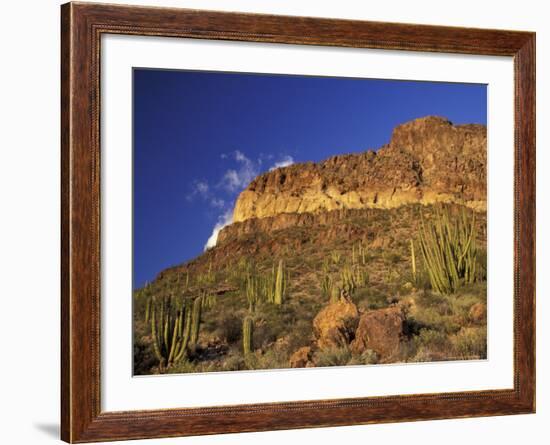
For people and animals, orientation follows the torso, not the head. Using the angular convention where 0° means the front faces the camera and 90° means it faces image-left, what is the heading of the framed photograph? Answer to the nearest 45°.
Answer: approximately 315°
